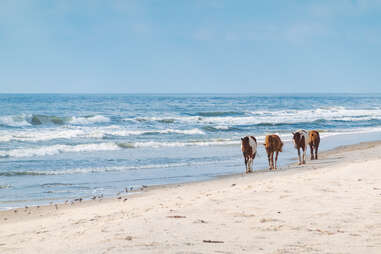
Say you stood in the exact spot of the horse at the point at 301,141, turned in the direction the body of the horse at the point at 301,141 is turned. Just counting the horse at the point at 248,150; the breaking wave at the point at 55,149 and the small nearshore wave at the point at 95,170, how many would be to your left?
0

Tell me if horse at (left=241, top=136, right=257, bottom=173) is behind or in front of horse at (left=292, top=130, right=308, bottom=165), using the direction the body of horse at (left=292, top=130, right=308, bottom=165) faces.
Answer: in front

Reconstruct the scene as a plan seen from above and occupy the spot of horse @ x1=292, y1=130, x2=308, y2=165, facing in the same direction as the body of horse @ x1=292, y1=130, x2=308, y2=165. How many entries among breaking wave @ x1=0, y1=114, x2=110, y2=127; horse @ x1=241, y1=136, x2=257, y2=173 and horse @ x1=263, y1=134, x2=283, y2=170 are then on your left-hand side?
0

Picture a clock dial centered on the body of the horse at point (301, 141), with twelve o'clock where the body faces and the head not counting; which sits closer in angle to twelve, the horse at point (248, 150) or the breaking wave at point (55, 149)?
the horse

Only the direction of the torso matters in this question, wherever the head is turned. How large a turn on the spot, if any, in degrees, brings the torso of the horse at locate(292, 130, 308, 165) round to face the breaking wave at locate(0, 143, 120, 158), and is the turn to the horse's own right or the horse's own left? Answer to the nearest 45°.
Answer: approximately 90° to the horse's own right

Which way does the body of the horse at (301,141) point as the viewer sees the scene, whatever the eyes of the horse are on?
toward the camera

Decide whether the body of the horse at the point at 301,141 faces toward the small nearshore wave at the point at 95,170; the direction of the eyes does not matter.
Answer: no

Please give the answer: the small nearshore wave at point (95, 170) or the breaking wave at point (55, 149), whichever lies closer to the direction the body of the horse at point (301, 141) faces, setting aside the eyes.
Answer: the small nearshore wave

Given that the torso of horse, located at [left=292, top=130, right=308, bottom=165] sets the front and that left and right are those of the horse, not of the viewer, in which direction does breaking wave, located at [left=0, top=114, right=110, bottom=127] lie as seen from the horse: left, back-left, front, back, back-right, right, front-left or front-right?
back-right

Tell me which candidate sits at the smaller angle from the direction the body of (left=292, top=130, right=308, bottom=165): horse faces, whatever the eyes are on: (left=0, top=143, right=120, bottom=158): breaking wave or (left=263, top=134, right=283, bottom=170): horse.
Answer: the horse

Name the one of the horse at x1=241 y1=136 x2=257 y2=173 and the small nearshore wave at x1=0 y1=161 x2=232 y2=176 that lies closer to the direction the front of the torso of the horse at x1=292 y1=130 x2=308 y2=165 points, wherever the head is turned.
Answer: the horse

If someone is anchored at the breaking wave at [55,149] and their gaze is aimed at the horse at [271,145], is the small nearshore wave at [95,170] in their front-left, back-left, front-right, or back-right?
front-right

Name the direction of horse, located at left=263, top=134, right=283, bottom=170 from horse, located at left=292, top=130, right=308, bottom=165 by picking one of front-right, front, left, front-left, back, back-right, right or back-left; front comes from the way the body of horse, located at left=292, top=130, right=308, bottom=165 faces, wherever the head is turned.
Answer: front-right

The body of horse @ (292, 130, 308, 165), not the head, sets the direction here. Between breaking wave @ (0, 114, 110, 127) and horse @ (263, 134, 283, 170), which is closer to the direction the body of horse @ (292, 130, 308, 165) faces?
the horse
